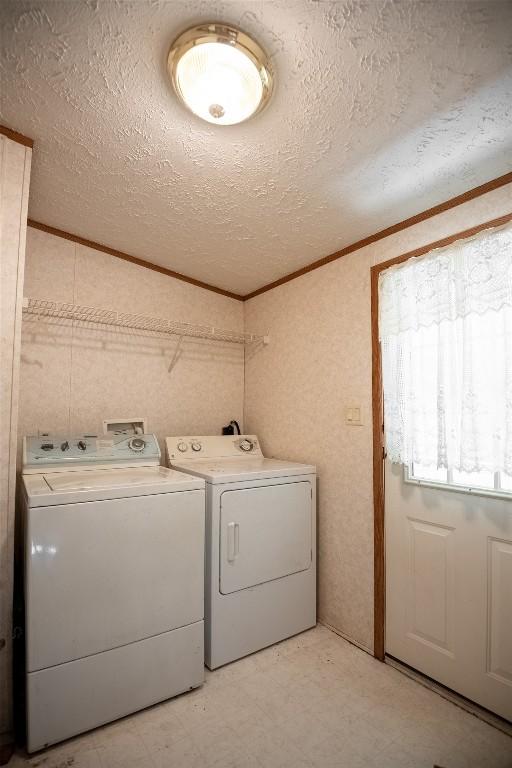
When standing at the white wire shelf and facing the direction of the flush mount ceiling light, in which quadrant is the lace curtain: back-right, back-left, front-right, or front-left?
front-left

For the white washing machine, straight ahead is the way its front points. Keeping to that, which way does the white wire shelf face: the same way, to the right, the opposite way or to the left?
the same way

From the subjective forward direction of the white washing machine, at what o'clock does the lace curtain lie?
The lace curtain is roughly at 11 o'clock from the white washing machine.

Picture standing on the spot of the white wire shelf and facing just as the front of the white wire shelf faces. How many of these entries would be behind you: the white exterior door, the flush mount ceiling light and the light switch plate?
0

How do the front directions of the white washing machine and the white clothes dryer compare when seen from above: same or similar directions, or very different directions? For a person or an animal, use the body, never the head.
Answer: same or similar directions

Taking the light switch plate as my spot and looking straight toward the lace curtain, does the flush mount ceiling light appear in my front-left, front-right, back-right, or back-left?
front-right

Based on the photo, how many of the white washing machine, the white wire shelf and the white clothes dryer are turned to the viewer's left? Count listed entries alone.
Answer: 0

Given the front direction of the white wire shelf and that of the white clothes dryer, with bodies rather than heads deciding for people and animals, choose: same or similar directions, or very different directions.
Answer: same or similar directions

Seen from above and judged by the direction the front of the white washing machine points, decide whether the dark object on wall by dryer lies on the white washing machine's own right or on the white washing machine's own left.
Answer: on the white washing machine's own left

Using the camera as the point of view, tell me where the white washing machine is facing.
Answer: facing the viewer and to the right of the viewer

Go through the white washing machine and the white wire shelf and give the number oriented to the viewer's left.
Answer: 0

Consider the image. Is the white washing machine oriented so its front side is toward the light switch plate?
no

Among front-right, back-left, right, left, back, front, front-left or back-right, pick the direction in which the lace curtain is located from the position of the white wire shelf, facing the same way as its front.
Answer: front
